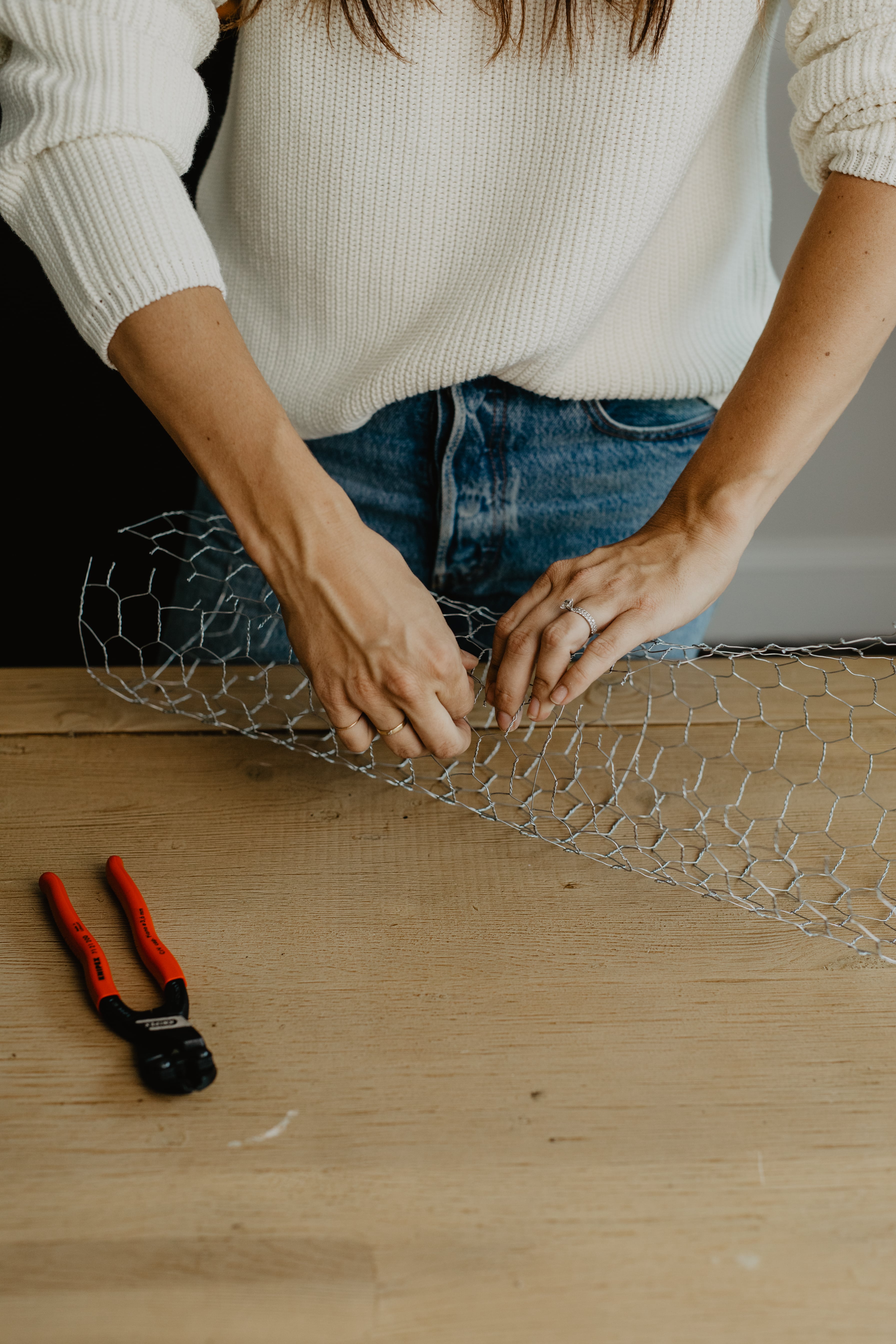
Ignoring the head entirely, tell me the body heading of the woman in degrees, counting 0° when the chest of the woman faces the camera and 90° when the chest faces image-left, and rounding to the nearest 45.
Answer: approximately 0°
